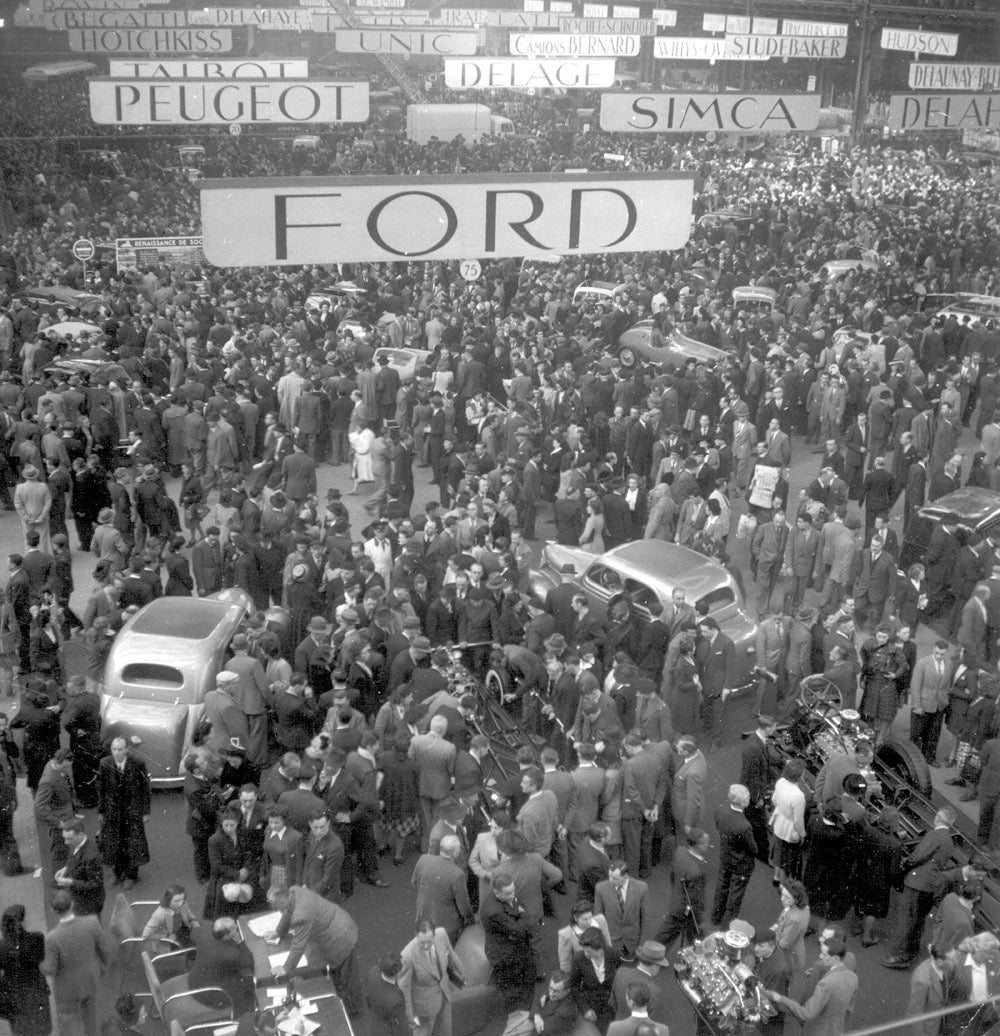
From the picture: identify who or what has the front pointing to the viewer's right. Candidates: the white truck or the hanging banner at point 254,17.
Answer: the white truck

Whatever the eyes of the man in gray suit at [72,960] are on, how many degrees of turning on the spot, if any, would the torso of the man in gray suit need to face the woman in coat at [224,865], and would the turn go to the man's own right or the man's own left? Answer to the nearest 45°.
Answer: approximately 45° to the man's own right

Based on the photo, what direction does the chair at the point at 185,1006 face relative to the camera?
to the viewer's right

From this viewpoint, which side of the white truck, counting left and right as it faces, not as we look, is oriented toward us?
right

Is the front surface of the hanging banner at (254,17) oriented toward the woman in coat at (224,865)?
yes

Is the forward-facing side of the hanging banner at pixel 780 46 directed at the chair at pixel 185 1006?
yes

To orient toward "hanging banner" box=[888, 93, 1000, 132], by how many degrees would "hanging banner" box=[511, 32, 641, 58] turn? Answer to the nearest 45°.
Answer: approximately 90° to its left

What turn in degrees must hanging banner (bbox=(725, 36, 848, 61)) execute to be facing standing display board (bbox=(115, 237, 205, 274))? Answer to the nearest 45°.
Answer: approximately 90° to its right
